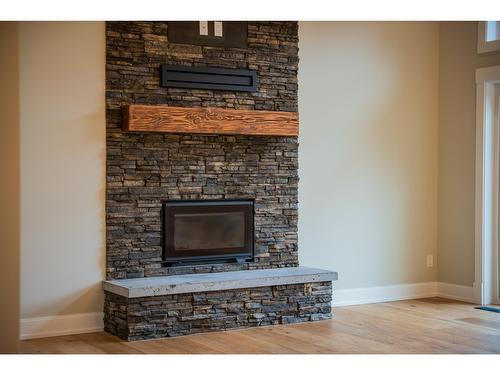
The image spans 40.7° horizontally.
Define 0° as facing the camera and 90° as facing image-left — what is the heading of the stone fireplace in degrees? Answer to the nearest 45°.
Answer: approximately 315°

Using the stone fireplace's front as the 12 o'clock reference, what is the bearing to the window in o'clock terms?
The window is roughly at 10 o'clock from the stone fireplace.

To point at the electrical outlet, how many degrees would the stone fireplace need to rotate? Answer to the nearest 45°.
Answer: approximately 90° to its left
